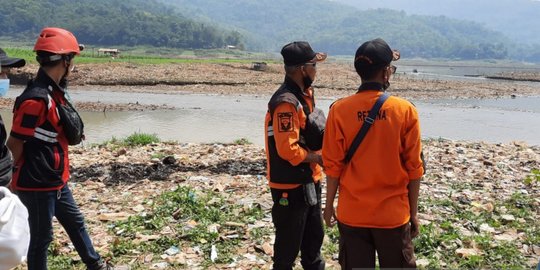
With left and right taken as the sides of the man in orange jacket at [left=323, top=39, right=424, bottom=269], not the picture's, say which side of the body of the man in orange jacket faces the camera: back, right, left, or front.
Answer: back

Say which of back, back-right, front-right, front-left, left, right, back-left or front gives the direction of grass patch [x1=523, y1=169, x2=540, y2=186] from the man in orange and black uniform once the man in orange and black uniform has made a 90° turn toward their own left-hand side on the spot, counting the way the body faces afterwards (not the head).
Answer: front-right

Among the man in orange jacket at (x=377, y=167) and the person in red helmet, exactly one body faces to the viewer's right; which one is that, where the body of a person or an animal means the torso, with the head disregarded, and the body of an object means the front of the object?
the person in red helmet

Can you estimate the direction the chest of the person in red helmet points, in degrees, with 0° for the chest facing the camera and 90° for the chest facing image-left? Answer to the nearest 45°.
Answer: approximately 270°

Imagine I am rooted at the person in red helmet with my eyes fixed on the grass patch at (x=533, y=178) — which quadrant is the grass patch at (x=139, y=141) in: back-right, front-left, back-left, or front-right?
front-left

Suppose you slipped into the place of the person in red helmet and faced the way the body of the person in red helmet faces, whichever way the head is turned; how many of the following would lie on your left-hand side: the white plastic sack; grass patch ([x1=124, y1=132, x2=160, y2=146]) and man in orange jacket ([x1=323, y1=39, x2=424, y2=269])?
1

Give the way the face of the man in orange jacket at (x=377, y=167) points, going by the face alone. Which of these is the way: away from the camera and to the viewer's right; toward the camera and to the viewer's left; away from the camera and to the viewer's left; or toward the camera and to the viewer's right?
away from the camera and to the viewer's right

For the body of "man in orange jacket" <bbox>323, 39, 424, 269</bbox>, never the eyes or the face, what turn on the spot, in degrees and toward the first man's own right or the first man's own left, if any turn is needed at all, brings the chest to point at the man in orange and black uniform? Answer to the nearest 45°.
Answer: approximately 45° to the first man's own left

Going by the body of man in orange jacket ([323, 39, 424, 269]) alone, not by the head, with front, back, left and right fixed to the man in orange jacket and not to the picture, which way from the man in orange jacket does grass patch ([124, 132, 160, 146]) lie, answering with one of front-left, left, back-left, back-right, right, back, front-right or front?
front-left

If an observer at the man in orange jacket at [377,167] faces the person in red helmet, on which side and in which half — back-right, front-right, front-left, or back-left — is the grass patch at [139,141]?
front-right

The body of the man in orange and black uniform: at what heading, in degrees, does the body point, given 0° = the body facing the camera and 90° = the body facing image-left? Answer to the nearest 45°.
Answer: approximately 270°
